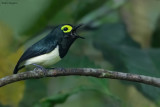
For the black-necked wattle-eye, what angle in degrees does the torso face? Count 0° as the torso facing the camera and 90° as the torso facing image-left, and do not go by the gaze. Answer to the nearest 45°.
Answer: approximately 270°

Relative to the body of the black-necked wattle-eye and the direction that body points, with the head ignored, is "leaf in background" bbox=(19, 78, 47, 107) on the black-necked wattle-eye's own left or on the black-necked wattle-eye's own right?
on the black-necked wattle-eye's own left

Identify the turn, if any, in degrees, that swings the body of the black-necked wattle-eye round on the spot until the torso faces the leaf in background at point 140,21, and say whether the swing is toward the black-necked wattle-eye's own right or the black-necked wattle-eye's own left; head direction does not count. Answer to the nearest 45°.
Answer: approximately 45° to the black-necked wattle-eye's own left
